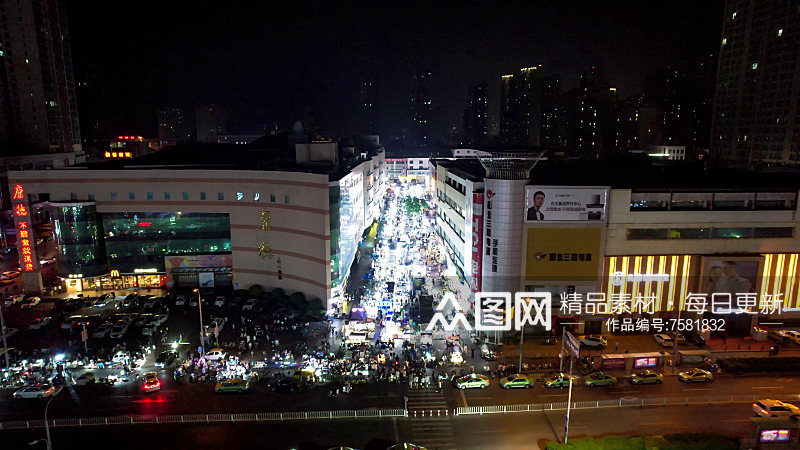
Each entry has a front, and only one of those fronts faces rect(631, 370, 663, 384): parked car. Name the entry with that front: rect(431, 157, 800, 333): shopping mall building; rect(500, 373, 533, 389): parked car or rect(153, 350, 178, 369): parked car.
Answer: the shopping mall building

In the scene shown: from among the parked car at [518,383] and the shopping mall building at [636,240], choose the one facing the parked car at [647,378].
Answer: the shopping mall building

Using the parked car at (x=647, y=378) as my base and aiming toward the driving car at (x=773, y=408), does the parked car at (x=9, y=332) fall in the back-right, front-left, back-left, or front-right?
back-right

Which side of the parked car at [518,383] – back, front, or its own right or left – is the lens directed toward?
left

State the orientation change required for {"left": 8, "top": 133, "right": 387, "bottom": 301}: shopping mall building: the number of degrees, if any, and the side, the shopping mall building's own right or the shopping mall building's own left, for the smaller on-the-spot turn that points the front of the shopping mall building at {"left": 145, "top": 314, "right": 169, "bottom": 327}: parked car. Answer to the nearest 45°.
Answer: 0° — it already faces it

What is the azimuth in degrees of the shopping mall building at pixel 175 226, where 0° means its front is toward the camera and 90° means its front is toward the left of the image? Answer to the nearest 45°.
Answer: approximately 0°

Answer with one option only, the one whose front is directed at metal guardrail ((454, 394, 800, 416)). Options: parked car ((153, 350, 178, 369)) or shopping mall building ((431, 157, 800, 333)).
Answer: the shopping mall building

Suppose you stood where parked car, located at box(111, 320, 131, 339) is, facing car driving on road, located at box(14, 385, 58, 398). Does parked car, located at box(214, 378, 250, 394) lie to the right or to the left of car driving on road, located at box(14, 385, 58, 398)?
left

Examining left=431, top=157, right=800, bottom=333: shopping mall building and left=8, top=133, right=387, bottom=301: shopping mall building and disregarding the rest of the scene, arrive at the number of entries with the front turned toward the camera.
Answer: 2

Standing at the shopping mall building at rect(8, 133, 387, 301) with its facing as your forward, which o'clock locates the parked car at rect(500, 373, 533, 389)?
The parked car is roughly at 11 o'clock from the shopping mall building.
